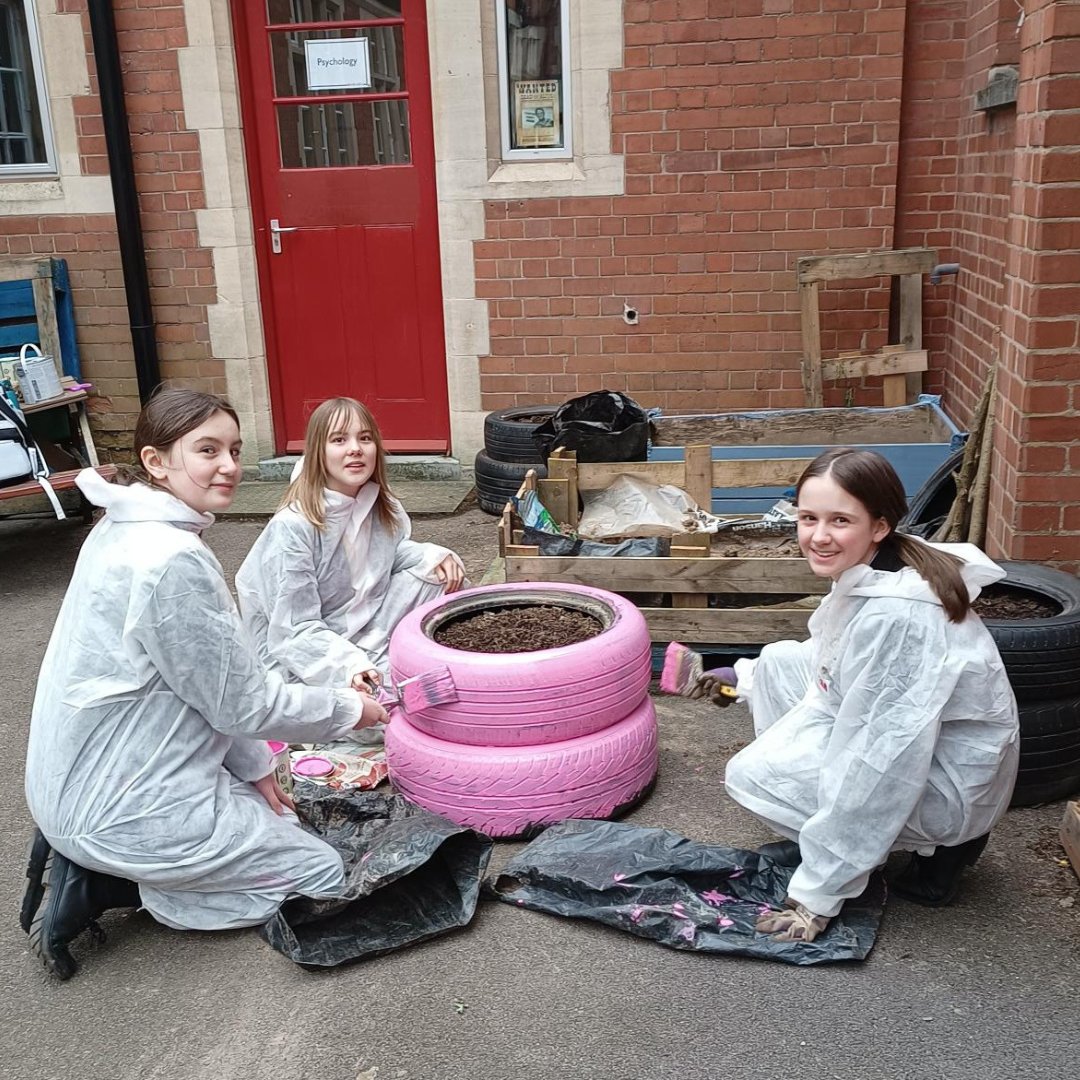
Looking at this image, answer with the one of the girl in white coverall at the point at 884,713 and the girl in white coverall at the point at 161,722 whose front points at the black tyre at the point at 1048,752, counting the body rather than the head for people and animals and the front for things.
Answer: the girl in white coverall at the point at 161,722

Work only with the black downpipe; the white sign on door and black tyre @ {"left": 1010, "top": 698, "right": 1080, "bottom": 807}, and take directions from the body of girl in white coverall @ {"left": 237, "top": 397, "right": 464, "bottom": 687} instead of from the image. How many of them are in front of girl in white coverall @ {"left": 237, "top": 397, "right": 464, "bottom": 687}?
1

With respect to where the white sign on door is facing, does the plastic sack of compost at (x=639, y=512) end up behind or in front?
in front

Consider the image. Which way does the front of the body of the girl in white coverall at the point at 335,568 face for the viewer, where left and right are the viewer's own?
facing the viewer and to the right of the viewer

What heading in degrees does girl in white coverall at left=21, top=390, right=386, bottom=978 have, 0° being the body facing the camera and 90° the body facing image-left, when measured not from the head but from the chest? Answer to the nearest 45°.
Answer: approximately 270°

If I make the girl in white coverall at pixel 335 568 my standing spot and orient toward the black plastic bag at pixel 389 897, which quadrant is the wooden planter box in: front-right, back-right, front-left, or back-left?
back-left

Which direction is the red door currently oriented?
toward the camera

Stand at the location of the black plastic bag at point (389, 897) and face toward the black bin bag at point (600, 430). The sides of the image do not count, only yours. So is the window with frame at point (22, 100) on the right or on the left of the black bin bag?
left

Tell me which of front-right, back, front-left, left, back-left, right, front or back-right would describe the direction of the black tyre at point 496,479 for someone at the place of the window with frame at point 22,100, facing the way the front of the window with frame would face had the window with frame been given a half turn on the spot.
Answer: back-right

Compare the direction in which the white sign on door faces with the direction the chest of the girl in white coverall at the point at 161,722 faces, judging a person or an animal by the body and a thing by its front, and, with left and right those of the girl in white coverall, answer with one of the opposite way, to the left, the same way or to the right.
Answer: to the right

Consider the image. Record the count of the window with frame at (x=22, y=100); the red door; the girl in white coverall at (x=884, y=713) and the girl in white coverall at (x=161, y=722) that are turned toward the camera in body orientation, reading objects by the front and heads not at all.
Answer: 2

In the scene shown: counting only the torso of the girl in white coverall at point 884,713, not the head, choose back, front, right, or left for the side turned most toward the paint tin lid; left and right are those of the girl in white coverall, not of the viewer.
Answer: front

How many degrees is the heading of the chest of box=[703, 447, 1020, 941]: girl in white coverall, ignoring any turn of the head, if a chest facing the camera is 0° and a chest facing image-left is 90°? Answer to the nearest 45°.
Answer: approximately 90°

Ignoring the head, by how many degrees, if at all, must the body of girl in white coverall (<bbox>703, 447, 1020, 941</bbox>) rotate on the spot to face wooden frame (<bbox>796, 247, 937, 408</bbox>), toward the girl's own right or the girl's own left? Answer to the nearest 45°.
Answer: approximately 90° to the girl's own right

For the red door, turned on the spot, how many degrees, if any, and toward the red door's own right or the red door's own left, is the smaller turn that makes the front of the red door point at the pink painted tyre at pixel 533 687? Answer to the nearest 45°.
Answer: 0° — it already faces it

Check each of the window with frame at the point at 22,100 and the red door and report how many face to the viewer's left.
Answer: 0
